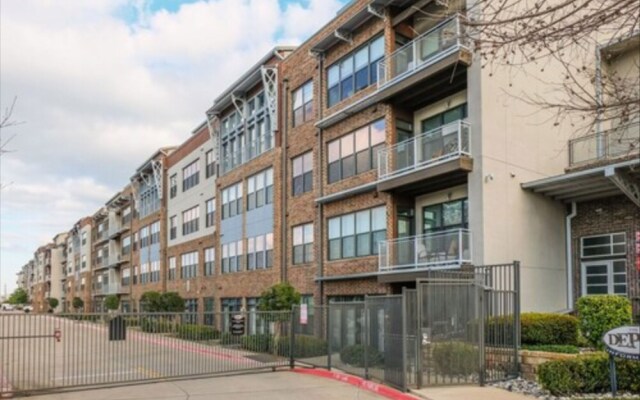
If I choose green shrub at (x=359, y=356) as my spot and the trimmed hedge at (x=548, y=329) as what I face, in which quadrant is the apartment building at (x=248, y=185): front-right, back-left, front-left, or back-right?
back-left

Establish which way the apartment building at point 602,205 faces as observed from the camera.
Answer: facing the viewer and to the left of the viewer

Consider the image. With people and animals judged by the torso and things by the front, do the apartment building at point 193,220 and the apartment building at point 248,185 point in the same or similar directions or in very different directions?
same or similar directions

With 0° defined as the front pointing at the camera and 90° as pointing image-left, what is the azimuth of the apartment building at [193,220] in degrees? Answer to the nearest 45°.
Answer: approximately 45°

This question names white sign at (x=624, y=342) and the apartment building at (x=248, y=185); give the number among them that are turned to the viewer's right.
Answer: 0

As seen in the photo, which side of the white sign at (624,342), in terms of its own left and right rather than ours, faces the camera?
front

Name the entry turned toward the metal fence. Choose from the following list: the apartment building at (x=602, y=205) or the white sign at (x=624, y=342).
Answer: the apartment building

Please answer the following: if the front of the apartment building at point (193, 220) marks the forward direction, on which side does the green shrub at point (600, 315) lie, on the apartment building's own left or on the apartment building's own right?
on the apartment building's own left

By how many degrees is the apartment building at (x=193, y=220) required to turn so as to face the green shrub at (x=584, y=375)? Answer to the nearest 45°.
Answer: approximately 45° to its left
